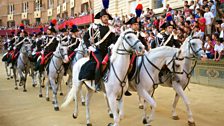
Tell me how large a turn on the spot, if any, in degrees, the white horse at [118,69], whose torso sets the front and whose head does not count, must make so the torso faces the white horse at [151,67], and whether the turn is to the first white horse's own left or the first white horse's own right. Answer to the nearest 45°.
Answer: approximately 90° to the first white horse's own left

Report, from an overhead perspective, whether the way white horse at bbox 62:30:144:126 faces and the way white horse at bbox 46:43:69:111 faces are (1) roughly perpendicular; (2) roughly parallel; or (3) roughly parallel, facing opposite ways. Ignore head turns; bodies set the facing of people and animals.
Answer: roughly parallel

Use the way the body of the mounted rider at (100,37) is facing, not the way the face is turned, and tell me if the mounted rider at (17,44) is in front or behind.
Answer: behind

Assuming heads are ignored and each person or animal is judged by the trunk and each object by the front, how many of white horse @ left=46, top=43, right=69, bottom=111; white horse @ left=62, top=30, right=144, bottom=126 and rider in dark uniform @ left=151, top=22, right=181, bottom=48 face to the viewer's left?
0

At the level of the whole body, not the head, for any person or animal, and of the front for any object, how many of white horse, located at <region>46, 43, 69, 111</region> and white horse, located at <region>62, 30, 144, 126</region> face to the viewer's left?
0

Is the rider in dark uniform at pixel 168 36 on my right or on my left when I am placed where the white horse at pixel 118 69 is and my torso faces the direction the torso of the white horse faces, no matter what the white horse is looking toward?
on my left

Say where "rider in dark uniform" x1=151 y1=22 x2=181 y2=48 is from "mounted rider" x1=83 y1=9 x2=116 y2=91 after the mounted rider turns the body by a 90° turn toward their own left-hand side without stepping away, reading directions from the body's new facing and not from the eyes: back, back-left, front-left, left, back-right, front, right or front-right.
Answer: front

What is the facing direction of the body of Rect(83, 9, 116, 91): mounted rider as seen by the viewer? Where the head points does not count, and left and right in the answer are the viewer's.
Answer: facing the viewer and to the right of the viewer

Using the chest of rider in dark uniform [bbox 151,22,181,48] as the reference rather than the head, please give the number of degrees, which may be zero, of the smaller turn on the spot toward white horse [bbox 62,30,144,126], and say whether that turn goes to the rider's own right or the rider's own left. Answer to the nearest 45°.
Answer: approximately 45° to the rider's own right

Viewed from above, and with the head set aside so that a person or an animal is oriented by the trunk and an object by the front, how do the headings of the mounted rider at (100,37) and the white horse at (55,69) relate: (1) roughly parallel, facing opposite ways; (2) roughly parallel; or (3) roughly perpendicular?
roughly parallel
